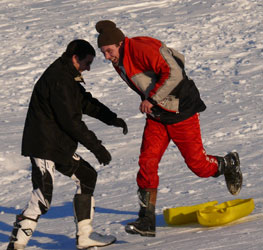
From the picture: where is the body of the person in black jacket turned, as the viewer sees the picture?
to the viewer's right

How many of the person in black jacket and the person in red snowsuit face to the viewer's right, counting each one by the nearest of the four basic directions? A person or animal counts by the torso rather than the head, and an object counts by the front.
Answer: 1

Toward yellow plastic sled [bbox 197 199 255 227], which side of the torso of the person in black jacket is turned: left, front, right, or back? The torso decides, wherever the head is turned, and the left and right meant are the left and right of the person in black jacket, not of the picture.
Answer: front

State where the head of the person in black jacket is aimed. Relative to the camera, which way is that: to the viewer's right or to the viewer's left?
to the viewer's right

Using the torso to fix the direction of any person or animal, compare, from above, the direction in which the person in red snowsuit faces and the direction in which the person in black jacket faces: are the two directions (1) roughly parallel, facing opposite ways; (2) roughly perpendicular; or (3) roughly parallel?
roughly parallel, facing opposite ways

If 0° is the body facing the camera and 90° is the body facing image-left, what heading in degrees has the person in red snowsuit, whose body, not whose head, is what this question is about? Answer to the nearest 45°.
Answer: approximately 90°
